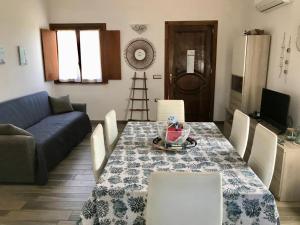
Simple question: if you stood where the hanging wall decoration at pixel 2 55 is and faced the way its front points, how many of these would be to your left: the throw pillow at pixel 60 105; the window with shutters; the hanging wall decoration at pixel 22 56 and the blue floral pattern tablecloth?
3

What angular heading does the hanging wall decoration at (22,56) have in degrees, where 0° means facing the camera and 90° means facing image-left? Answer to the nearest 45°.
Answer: approximately 315°

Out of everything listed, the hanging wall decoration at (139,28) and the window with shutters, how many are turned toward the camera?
2

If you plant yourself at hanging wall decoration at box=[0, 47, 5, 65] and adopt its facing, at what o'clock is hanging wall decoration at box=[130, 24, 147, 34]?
hanging wall decoration at box=[130, 24, 147, 34] is roughly at 10 o'clock from hanging wall decoration at box=[0, 47, 5, 65].

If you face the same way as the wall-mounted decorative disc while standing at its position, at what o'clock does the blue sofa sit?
The blue sofa is roughly at 1 o'clock from the wall-mounted decorative disc.

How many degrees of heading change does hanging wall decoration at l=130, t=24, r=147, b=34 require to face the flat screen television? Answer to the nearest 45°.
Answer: approximately 45° to its left

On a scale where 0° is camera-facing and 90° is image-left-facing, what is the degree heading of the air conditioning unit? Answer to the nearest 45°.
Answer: approximately 45°

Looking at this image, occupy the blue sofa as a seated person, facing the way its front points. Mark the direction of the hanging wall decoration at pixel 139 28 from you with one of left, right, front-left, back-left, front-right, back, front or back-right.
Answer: left

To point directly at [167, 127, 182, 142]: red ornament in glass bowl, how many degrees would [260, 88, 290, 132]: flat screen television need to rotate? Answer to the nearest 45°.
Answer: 0° — it already faces it

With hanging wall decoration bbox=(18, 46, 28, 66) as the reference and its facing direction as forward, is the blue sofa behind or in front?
in front

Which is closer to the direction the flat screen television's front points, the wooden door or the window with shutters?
the window with shutters

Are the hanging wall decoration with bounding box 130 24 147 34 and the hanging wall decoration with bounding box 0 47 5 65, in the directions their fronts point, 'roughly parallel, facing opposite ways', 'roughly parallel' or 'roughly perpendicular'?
roughly perpendicular

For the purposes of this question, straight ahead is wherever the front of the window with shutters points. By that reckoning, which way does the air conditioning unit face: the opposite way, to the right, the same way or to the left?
to the right

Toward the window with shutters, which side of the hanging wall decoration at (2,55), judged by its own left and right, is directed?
left

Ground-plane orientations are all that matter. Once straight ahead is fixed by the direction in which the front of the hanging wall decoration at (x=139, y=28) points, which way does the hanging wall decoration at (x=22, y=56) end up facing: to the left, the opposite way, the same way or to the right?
to the left

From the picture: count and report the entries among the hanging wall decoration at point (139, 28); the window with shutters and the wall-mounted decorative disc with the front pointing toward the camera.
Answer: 3

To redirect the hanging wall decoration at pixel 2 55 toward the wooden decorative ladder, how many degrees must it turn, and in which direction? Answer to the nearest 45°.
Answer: approximately 45° to its left

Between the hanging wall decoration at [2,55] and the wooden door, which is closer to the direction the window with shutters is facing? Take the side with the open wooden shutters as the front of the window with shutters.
the hanging wall decoration
